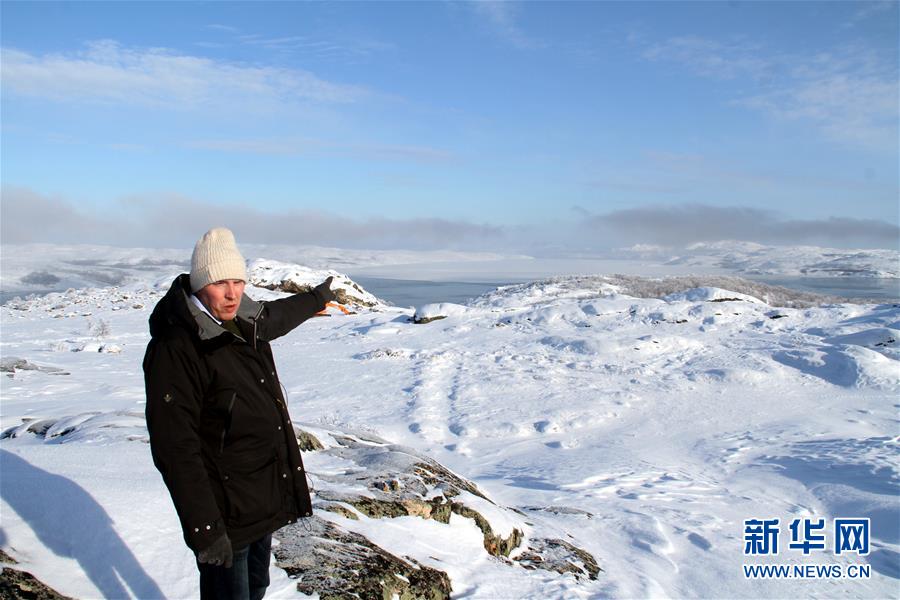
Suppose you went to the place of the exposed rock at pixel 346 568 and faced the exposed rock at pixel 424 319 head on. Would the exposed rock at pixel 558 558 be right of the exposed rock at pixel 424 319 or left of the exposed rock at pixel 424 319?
right

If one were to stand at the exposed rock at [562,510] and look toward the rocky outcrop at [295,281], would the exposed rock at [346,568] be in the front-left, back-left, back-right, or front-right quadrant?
back-left

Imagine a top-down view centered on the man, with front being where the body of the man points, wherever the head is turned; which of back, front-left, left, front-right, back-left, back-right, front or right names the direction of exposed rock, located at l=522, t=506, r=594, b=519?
left

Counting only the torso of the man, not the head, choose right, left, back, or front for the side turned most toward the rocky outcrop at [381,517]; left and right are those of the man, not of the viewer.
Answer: left

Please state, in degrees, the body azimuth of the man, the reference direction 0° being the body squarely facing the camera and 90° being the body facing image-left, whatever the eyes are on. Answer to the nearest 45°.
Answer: approximately 315°

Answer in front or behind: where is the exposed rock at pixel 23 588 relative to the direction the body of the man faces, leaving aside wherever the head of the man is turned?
behind

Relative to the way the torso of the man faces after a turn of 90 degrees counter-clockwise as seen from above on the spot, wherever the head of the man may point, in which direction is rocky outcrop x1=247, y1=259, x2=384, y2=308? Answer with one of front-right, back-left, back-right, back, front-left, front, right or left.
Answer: front-left
